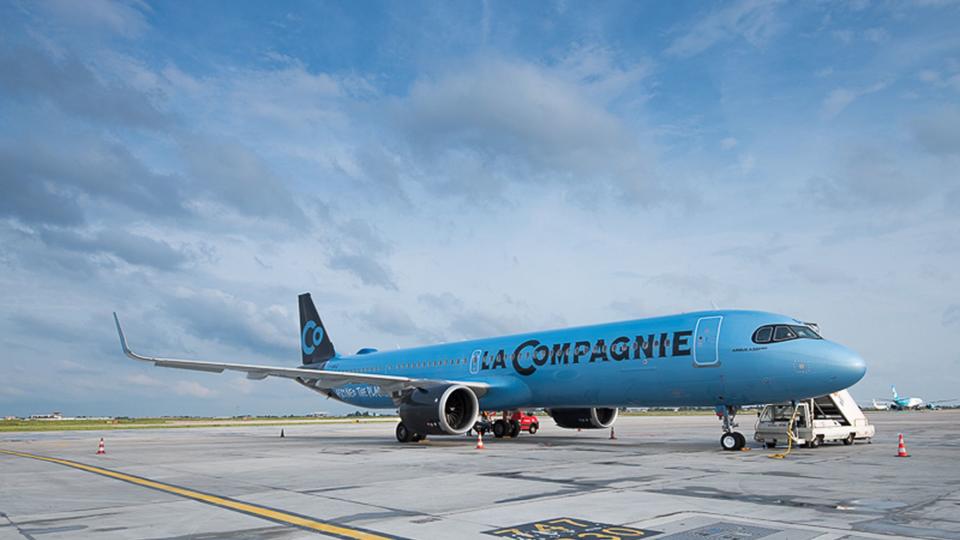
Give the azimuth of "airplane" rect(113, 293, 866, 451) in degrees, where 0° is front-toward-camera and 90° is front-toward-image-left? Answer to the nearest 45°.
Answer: approximately 315°

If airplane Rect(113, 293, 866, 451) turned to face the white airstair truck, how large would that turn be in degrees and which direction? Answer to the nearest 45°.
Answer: approximately 45° to its left
